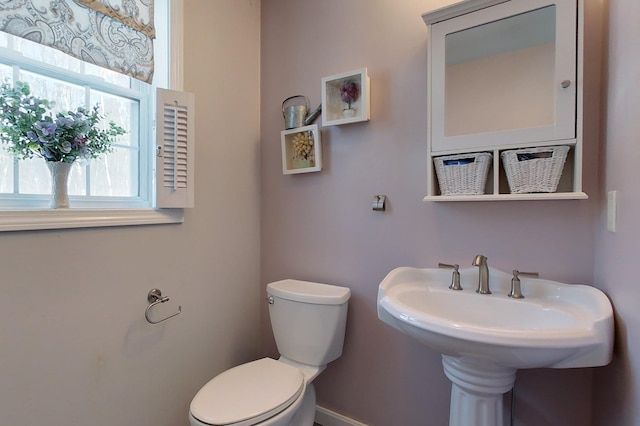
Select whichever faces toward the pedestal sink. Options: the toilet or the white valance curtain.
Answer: the white valance curtain

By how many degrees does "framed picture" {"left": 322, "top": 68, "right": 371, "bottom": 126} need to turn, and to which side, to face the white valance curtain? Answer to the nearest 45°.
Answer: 0° — it already faces it

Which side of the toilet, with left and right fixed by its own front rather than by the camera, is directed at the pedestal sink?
left

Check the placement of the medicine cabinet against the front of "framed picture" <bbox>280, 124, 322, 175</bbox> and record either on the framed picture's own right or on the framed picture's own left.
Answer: on the framed picture's own left

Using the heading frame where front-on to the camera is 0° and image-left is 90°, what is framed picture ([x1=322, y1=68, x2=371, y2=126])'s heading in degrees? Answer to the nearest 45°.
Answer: approximately 45°

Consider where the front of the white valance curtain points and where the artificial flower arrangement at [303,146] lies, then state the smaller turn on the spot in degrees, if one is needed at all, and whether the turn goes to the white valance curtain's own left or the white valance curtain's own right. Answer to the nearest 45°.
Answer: approximately 45° to the white valance curtain's own left
